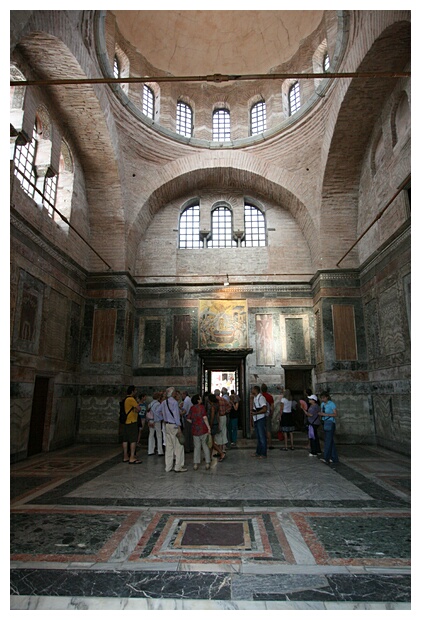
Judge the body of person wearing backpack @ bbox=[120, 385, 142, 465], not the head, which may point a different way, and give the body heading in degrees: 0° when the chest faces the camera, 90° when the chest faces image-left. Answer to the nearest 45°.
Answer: approximately 270°

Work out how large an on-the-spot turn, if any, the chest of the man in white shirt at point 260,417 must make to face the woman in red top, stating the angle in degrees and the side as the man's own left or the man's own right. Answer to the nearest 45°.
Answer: approximately 45° to the man's own left

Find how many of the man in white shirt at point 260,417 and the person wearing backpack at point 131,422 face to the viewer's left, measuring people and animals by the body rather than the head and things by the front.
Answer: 1

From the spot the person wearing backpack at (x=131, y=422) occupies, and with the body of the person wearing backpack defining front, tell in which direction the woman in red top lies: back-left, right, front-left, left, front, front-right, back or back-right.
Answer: front-right

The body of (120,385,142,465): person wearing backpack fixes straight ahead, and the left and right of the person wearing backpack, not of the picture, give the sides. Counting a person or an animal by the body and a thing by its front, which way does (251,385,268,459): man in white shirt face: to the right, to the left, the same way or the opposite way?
the opposite way

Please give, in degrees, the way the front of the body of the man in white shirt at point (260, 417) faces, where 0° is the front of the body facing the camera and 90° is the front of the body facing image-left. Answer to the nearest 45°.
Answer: approximately 90°
